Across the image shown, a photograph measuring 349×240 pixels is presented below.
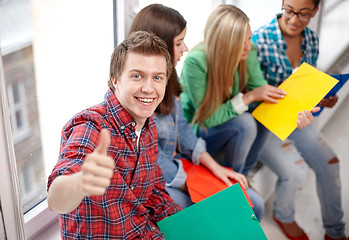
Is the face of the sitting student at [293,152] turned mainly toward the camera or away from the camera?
toward the camera

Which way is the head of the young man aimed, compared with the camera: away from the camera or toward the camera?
toward the camera

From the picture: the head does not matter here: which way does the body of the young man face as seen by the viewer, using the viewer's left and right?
facing the viewer and to the right of the viewer

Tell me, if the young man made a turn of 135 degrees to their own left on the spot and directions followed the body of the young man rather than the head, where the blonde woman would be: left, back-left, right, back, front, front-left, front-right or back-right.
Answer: front-right

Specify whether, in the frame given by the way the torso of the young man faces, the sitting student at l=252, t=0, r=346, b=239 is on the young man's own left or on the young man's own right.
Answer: on the young man's own left
